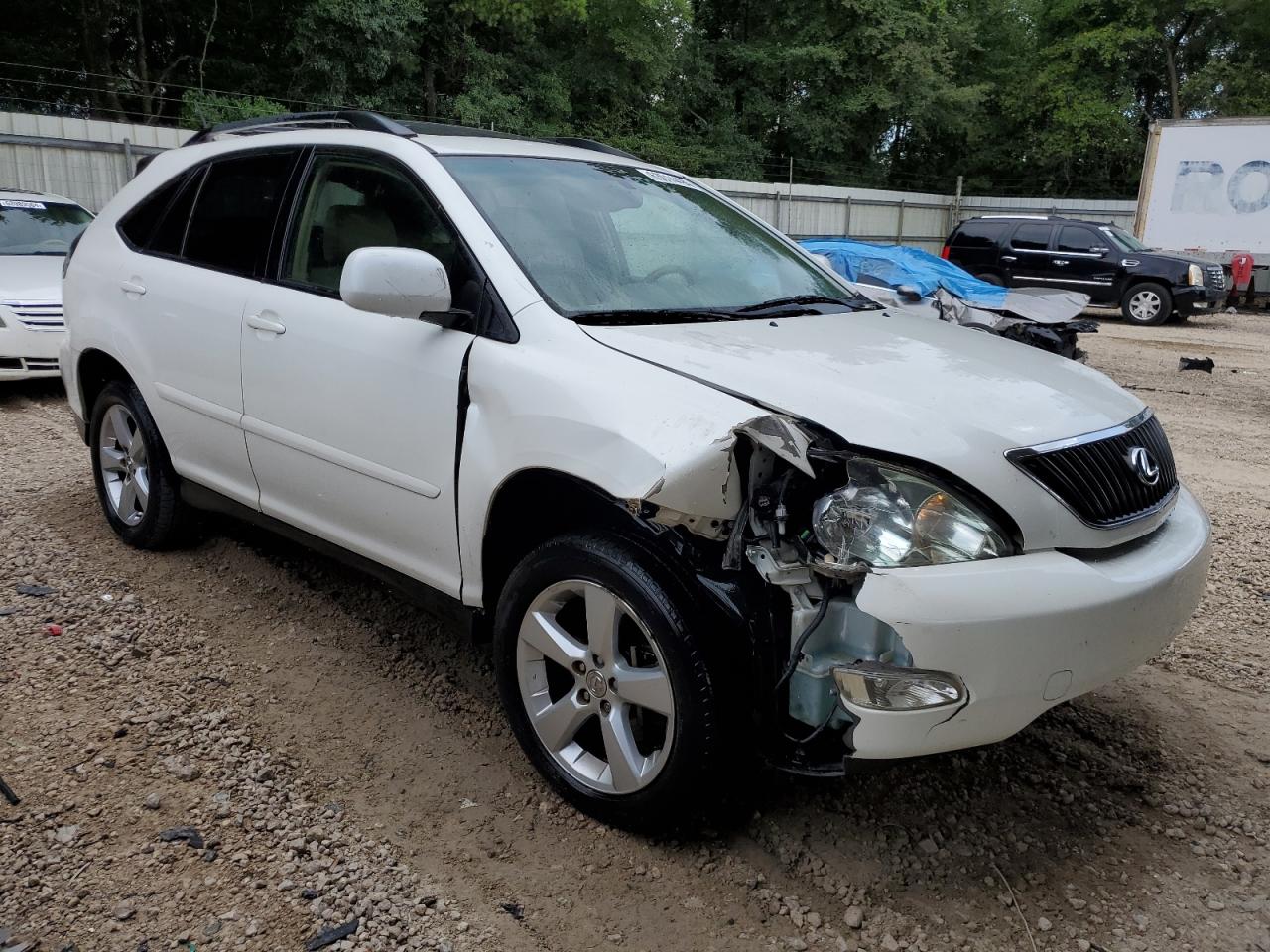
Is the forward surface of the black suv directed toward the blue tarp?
no

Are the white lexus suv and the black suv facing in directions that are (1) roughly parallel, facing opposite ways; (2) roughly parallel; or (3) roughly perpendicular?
roughly parallel

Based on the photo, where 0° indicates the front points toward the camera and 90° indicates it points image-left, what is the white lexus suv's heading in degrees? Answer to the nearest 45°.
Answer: approximately 315°

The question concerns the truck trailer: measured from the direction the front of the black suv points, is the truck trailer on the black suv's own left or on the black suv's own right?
on the black suv's own left

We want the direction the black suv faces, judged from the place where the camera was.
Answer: facing the viewer and to the right of the viewer

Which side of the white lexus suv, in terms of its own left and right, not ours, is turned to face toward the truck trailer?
left

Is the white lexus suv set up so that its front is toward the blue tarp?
no

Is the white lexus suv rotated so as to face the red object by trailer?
no

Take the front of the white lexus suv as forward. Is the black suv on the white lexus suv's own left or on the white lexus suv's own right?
on the white lexus suv's own left

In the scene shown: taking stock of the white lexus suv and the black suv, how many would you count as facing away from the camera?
0
